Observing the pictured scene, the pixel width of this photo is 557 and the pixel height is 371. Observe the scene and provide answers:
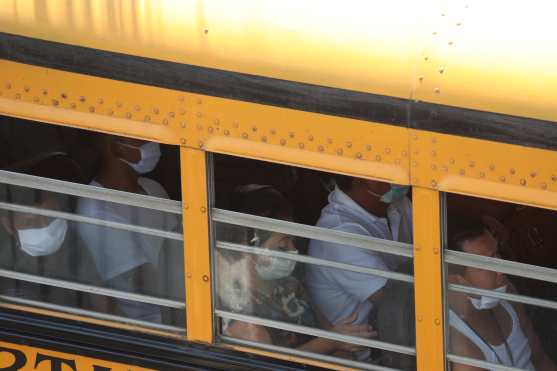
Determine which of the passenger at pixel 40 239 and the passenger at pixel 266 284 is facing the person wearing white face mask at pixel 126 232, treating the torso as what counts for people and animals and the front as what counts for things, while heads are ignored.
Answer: the passenger at pixel 40 239

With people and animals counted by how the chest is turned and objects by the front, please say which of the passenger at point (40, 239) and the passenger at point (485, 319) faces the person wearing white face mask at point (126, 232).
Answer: the passenger at point (40, 239)

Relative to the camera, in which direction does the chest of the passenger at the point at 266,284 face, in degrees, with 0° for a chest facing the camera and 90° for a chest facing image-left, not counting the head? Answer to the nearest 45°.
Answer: approximately 315°

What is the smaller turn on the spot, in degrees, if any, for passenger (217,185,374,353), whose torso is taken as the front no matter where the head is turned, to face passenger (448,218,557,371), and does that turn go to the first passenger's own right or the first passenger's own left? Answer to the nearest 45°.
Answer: approximately 45° to the first passenger's own left

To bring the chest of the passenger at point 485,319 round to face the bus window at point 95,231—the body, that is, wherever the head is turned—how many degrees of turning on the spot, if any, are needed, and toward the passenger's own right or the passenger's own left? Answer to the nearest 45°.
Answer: approximately 135° to the passenger's own right

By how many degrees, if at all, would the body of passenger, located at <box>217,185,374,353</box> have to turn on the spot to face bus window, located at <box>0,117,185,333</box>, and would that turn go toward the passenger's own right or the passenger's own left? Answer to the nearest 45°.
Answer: approximately 135° to the passenger's own right

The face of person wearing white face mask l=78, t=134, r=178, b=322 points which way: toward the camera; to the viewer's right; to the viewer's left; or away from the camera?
to the viewer's right

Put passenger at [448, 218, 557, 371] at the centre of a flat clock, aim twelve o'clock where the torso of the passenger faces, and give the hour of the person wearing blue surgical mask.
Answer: The person wearing blue surgical mask is roughly at 4 o'clock from the passenger.
